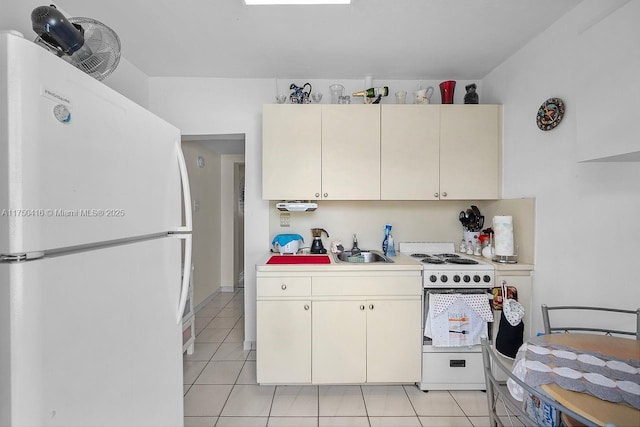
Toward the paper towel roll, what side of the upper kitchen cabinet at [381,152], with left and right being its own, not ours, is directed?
left

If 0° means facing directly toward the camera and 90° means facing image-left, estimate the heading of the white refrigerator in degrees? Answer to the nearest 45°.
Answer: approximately 315°

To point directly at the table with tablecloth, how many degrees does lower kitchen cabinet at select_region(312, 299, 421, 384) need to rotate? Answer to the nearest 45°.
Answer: approximately 45° to its left

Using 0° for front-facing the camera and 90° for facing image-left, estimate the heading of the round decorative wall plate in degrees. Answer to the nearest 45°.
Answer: approximately 45°

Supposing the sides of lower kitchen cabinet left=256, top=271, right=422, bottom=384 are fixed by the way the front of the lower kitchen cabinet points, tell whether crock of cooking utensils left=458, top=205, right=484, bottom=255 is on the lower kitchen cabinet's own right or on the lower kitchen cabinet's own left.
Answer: on the lower kitchen cabinet's own left

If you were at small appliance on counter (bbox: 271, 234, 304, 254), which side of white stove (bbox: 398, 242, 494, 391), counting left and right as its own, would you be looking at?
right

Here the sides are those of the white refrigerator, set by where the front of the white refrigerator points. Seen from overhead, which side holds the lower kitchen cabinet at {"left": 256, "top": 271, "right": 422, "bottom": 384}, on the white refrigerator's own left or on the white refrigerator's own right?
on the white refrigerator's own left
